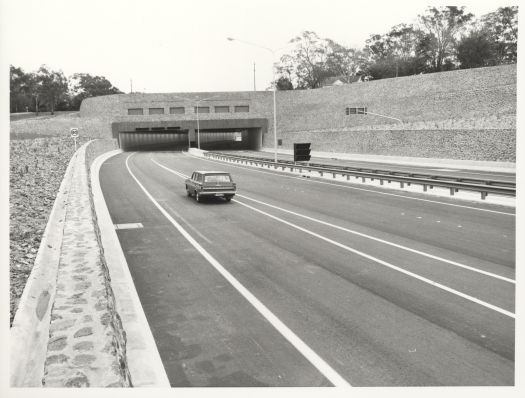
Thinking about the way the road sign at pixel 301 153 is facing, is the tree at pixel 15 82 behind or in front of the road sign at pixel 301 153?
behind
